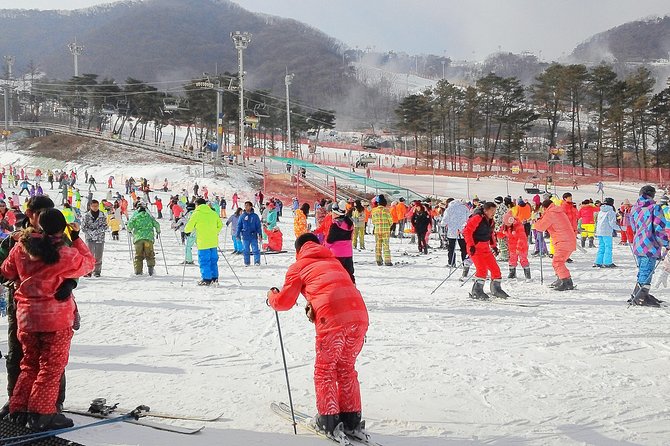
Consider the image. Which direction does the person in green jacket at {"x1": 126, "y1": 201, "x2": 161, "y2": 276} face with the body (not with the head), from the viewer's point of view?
away from the camera

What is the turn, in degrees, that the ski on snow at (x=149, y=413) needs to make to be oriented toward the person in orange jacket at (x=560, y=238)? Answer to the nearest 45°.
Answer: approximately 45° to its left

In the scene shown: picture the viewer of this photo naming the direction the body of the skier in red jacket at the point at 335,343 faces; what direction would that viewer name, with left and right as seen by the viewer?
facing away from the viewer and to the left of the viewer

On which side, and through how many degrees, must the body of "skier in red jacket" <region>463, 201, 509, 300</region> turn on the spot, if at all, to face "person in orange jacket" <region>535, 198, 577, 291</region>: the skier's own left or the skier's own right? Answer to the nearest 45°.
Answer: approximately 90° to the skier's own left

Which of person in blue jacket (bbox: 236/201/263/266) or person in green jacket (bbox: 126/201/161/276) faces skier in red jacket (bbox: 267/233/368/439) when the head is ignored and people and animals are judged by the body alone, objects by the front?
the person in blue jacket

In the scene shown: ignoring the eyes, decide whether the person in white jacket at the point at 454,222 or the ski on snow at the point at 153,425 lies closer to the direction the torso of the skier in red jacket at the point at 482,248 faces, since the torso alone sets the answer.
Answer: the ski on snow

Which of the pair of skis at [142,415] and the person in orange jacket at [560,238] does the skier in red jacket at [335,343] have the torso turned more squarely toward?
the pair of skis

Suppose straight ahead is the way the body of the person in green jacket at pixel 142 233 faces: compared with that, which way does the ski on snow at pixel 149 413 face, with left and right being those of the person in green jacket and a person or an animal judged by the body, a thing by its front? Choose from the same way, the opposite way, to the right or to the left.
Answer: to the right

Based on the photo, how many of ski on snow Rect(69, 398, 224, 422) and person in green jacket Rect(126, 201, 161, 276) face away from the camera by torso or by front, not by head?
1

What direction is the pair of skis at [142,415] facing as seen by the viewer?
to the viewer's right

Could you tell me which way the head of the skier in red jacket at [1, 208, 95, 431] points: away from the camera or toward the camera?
away from the camera

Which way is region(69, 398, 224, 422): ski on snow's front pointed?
to the viewer's right
